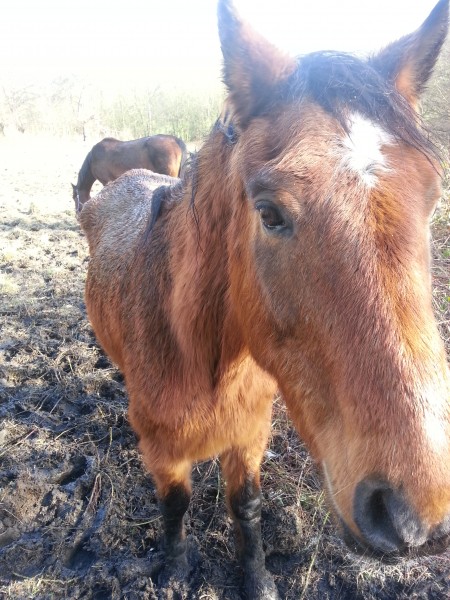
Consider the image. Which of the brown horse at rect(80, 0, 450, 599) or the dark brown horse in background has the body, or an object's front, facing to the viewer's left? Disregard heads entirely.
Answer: the dark brown horse in background

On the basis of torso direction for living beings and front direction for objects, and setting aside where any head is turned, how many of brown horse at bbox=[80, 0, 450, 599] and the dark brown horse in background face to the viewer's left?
1

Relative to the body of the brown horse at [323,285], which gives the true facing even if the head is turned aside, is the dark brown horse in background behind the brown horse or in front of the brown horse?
behind

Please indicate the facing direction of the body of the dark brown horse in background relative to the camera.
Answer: to the viewer's left

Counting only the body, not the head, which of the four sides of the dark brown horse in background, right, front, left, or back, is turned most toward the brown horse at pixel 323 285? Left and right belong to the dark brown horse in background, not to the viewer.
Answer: left

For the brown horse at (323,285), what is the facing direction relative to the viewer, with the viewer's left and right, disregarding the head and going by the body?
facing the viewer and to the right of the viewer
